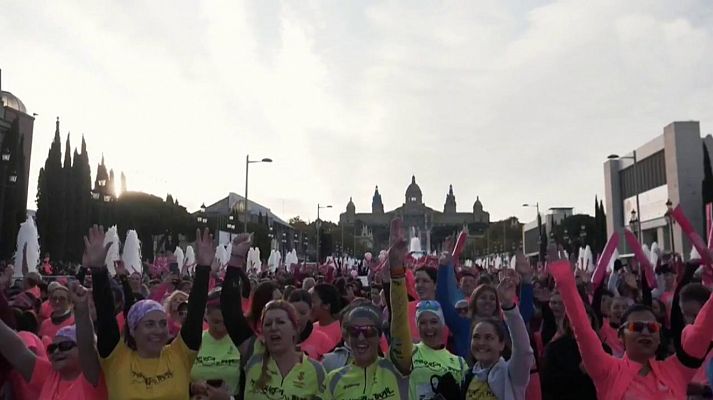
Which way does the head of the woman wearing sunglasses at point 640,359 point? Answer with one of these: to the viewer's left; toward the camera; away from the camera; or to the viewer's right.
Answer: toward the camera

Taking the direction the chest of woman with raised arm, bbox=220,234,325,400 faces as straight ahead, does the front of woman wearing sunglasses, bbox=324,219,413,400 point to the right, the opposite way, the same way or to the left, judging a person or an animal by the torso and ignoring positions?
the same way

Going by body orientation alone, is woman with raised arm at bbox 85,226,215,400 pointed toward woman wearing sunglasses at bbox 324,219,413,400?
no

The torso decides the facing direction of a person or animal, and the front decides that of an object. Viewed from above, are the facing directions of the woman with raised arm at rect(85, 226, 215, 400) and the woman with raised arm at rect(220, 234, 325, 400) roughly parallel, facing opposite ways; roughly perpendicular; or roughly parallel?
roughly parallel

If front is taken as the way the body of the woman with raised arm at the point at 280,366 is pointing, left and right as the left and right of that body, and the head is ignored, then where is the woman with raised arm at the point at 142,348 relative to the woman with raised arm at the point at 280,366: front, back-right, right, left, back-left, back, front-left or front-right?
right

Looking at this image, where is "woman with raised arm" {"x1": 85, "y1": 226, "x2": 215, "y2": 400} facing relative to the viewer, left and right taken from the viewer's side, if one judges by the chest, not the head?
facing the viewer

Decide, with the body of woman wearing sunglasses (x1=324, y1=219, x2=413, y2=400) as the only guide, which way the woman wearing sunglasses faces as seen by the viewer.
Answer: toward the camera

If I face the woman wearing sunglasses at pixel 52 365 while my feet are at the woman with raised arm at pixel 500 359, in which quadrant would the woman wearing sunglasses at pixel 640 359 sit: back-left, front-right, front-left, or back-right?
back-left

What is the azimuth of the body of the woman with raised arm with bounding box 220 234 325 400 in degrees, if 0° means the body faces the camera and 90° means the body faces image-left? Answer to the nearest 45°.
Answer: approximately 0°

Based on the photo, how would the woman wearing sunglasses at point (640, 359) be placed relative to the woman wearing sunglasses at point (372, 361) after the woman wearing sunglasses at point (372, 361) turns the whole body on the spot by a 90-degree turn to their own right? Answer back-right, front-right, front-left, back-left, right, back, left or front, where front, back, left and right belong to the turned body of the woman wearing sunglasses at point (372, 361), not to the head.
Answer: back

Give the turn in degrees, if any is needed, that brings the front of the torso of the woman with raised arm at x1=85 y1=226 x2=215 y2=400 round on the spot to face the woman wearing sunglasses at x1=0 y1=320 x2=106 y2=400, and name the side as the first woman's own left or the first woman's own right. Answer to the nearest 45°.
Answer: approximately 135° to the first woman's own right

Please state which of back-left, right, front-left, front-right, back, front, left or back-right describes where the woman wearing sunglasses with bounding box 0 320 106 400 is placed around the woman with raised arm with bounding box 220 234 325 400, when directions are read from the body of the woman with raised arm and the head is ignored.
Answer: right

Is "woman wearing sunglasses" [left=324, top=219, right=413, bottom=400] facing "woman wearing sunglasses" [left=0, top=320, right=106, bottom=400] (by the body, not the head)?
no

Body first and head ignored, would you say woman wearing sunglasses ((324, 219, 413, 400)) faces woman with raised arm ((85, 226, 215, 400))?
no

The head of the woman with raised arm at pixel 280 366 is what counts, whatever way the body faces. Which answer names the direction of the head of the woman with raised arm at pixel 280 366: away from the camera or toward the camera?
toward the camera

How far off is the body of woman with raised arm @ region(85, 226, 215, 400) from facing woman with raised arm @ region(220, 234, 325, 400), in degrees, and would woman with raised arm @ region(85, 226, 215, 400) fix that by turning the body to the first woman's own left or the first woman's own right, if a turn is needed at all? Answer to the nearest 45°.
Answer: approximately 90° to the first woman's own left

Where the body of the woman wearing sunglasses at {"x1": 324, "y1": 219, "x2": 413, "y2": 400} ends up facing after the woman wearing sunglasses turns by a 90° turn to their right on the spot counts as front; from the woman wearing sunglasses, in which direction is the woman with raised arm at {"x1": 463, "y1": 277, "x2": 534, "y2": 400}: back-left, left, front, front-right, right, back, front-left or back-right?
back
